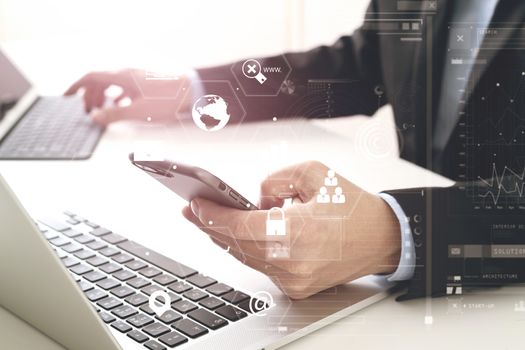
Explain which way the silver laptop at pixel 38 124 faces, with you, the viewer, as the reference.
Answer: facing to the right of the viewer

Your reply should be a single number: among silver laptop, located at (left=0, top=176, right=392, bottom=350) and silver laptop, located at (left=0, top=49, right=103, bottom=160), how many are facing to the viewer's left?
0

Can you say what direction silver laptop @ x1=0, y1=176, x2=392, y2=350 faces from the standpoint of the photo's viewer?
facing away from the viewer and to the right of the viewer
